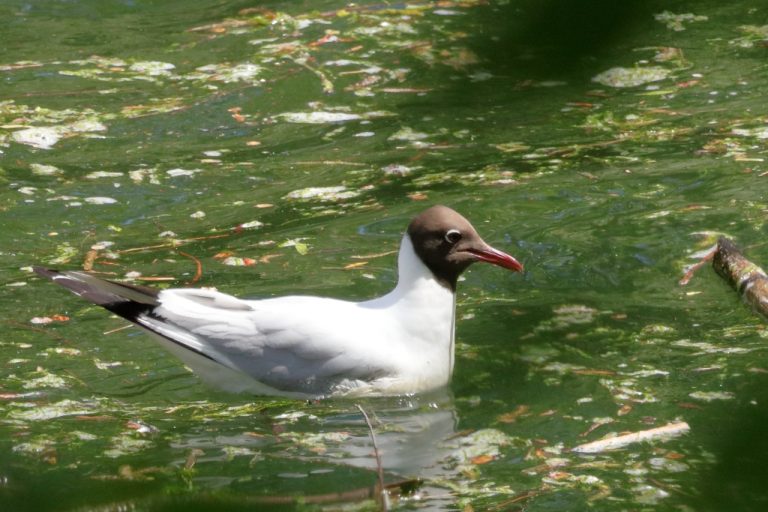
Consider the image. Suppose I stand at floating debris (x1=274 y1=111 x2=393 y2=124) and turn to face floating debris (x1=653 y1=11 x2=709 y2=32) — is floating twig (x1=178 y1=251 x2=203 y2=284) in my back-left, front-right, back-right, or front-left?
back-right

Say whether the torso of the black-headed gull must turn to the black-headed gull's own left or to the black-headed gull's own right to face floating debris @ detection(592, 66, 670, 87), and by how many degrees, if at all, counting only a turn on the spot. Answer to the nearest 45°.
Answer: approximately 45° to the black-headed gull's own left

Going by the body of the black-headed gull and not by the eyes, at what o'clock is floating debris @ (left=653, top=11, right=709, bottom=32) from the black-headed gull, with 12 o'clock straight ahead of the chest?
The floating debris is roughly at 10 o'clock from the black-headed gull.

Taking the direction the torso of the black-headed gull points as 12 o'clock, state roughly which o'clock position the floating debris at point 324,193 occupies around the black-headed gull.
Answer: The floating debris is roughly at 9 o'clock from the black-headed gull.

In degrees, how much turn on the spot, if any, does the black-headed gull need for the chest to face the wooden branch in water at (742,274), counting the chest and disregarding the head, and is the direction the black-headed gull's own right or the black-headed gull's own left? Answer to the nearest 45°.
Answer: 0° — it already faces it

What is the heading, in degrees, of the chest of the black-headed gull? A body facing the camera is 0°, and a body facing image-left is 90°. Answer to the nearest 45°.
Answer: approximately 270°

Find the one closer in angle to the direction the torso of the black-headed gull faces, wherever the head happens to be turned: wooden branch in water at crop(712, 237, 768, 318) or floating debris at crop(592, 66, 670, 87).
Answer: the wooden branch in water

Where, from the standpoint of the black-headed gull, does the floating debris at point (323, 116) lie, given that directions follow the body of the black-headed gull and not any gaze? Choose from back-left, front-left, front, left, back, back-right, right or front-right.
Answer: left
